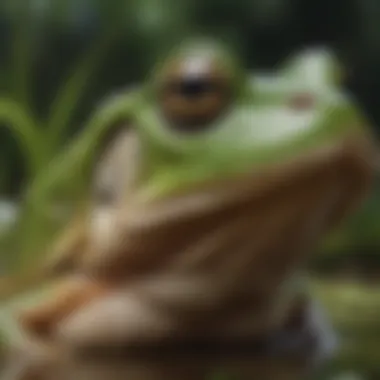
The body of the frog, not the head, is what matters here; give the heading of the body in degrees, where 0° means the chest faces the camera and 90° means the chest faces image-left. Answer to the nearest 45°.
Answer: approximately 315°
